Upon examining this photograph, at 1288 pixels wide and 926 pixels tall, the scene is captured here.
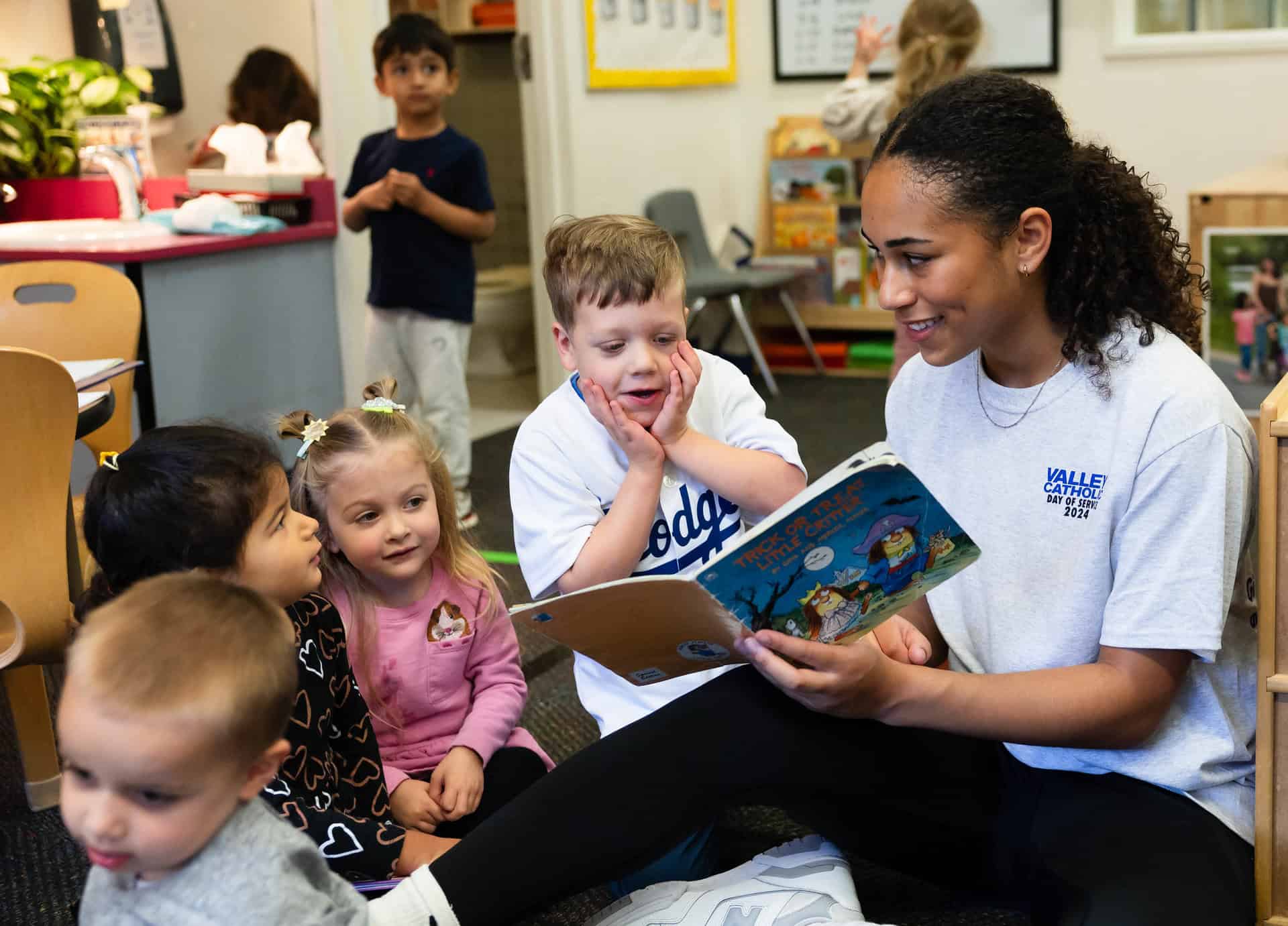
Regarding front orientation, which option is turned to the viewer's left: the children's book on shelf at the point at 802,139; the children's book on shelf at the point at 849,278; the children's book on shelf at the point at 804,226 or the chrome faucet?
the chrome faucet

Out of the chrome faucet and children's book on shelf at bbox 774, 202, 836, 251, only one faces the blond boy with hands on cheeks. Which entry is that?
the children's book on shelf

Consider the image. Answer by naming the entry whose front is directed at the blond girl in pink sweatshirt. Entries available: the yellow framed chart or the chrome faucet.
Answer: the yellow framed chart

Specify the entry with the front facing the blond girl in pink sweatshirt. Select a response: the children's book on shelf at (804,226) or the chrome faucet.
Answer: the children's book on shelf

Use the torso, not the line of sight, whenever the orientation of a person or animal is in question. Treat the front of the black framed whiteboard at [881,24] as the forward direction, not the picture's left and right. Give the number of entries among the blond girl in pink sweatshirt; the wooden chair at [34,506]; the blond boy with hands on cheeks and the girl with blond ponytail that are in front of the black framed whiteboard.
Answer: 4
